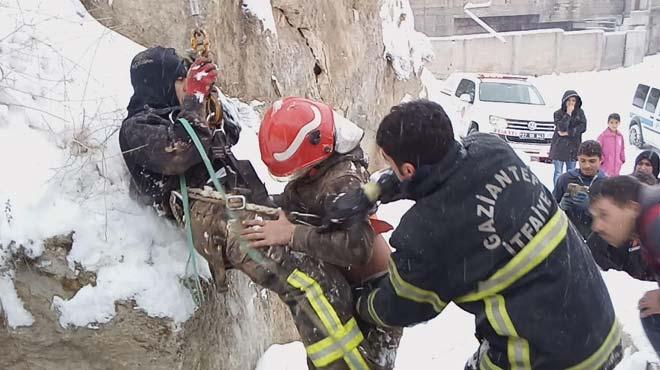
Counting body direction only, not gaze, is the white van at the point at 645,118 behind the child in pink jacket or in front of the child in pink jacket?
behind

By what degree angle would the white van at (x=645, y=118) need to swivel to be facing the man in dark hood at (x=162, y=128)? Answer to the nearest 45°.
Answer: approximately 45° to its right

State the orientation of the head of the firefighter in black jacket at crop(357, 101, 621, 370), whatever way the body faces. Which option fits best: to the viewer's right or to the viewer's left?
to the viewer's left

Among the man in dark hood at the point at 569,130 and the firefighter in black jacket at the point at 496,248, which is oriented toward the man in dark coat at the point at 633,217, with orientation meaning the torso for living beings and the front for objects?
the man in dark hood

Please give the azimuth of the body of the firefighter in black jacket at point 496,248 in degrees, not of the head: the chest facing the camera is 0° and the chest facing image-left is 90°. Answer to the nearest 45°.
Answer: approximately 135°

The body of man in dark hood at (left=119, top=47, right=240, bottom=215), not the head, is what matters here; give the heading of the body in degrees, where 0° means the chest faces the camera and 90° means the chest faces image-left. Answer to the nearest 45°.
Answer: approximately 270°

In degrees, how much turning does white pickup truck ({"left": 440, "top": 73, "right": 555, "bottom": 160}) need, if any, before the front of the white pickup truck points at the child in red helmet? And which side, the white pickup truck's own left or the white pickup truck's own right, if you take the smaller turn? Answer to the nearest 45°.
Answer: approximately 45° to the white pickup truck's own right

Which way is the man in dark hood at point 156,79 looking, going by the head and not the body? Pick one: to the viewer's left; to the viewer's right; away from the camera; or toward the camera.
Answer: to the viewer's right

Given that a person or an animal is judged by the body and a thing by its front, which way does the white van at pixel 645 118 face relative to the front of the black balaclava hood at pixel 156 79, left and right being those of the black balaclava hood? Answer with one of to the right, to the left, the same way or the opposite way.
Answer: to the right

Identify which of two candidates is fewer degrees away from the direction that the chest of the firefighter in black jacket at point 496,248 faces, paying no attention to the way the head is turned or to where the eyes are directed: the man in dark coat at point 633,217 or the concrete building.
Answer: the concrete building

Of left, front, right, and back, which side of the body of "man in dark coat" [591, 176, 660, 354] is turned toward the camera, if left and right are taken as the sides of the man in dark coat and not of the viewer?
left

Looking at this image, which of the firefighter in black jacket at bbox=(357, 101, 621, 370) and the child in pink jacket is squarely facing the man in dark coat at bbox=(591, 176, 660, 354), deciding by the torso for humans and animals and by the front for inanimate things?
the child in pink jacket
